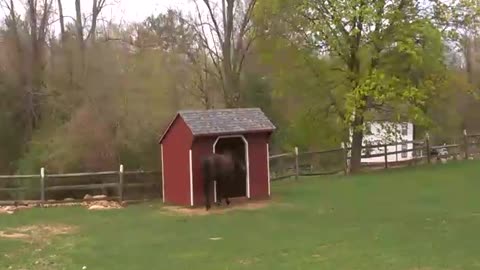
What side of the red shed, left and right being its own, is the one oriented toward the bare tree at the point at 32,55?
back

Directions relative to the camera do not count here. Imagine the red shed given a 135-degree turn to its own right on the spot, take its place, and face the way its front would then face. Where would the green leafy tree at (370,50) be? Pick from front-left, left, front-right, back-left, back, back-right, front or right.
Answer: back-right

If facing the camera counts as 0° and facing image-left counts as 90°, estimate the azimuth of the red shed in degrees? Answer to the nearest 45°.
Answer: approximately 315°

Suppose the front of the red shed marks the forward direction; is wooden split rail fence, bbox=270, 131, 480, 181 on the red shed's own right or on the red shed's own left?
on the red shed's own left
